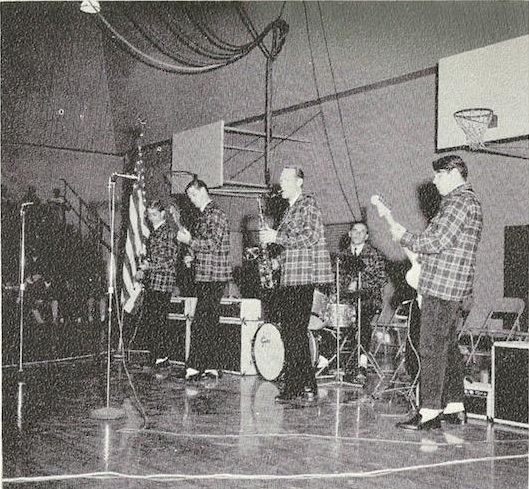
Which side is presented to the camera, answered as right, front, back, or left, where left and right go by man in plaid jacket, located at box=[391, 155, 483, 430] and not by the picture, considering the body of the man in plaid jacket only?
left

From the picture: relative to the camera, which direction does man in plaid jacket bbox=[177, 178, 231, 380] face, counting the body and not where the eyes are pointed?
to the viewer's left

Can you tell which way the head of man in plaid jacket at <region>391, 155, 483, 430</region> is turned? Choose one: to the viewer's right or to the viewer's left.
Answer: to the viewer's left

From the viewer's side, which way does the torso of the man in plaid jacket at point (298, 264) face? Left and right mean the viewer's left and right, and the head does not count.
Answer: facing to the left of the viewer

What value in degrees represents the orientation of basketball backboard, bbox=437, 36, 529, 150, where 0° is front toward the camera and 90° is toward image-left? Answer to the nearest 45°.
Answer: approximately 45°
